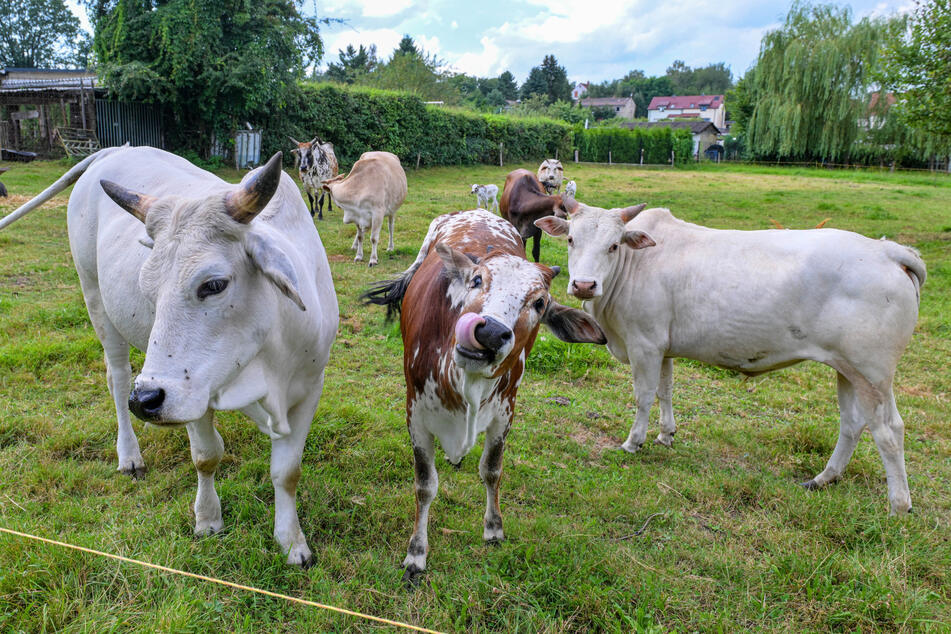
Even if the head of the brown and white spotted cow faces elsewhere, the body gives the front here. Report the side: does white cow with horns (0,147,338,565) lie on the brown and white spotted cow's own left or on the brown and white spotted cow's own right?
on the brown and white spotted cow's own right

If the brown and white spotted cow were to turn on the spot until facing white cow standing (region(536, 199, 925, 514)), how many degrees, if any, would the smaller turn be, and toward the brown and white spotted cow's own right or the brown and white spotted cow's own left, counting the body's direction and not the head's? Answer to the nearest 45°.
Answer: approximately 135° to the brown and white spotted cow's own left

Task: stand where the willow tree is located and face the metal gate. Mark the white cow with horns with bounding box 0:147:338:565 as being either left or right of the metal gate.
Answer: left

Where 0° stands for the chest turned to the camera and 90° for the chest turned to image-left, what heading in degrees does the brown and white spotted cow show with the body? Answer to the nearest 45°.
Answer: approximately 0°

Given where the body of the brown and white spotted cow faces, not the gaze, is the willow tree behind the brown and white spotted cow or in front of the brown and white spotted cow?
behind

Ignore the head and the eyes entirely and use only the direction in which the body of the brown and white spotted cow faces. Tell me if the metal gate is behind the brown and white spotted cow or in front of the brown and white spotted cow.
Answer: behind

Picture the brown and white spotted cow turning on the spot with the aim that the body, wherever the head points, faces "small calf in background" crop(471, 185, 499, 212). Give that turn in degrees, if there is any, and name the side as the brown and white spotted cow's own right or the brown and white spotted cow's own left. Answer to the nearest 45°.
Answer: approximately 180°

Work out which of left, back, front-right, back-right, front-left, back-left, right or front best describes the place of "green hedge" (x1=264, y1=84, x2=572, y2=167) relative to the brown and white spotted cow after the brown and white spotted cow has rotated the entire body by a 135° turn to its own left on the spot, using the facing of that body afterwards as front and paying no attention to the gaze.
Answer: front-left

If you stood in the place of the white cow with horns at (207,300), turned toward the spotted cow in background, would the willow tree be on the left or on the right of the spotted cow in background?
right

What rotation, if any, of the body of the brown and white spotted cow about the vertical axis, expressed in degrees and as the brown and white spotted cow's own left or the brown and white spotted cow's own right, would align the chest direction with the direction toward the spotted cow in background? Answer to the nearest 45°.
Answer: approximately 180°
